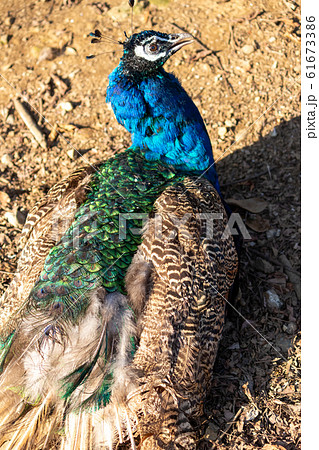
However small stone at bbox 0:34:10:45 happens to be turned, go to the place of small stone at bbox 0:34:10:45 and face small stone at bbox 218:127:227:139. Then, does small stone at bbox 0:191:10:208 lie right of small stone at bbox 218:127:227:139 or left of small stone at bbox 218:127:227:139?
right

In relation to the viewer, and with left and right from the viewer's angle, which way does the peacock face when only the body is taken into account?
facing away from the viewer and to the right of the viewer
